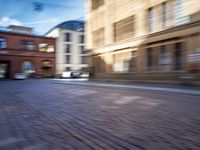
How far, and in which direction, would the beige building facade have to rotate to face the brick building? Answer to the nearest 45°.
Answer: approximately 90° to its right

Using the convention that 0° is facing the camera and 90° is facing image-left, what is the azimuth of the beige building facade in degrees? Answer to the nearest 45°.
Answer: approximately 45°

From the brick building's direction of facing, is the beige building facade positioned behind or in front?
in front

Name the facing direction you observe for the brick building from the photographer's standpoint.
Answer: facing the viewer and to the right of the viewer

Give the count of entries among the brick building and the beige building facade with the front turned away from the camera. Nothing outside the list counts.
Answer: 0
